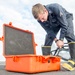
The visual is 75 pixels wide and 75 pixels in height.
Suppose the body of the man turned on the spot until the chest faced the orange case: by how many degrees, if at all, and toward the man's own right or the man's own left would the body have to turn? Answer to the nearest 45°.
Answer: approximately 45° to the man's own right

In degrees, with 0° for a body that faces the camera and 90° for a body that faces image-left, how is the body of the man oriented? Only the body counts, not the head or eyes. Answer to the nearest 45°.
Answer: approximately 45°
